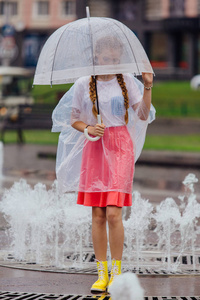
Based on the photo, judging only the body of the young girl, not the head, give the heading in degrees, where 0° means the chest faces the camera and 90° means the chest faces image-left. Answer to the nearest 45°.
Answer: approximately 0°

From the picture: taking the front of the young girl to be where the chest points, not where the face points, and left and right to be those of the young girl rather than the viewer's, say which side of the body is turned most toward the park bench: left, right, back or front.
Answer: back
